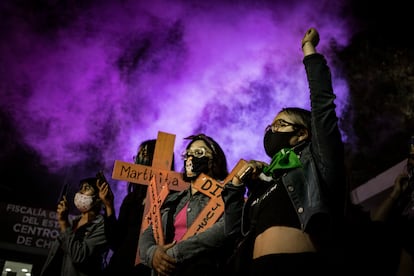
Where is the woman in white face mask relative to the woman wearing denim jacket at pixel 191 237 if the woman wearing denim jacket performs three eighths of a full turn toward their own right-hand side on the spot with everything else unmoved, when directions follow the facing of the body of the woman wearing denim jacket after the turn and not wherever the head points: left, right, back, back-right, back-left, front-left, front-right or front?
front-left

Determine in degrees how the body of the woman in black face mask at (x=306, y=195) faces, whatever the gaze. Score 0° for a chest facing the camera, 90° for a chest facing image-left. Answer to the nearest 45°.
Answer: approximately 45°

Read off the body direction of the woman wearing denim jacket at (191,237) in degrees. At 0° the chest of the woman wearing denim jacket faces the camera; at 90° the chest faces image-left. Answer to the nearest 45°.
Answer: approximately 45°

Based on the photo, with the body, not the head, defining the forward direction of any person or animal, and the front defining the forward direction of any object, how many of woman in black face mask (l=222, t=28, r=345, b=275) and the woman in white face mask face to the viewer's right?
0

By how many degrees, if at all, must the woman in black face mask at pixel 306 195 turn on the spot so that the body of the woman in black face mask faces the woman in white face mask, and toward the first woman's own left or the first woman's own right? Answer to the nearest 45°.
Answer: approximately 90° to the first woman's own right

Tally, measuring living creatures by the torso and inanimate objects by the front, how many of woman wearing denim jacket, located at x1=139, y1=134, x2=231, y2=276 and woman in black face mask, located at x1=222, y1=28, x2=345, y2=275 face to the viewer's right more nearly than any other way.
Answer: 0

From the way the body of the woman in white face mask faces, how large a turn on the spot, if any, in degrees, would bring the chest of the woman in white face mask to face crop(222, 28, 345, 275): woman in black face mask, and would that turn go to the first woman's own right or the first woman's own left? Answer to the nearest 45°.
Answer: approximately 45° to the first woman's own left

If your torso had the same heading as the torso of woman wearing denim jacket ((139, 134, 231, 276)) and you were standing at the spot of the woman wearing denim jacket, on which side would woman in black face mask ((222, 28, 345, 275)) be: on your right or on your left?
on your left

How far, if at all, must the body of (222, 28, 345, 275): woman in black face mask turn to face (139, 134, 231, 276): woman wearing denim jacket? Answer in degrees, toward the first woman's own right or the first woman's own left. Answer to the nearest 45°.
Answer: approximately 90° to the first woman's own right

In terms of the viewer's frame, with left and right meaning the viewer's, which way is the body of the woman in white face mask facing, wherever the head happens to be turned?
facing the viewer and to the left of the viewer
